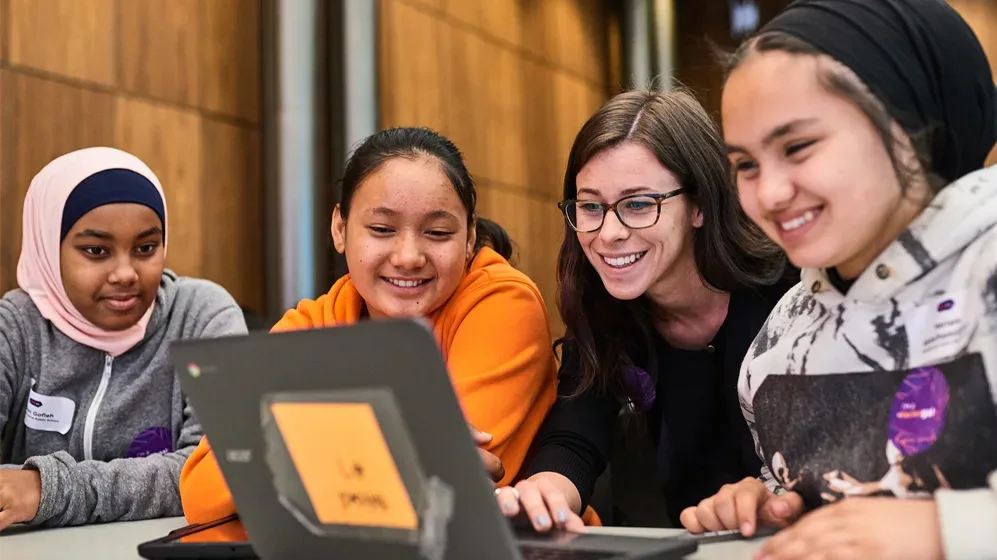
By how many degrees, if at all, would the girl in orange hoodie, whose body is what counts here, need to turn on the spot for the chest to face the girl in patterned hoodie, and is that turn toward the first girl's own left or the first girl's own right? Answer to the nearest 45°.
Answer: approximately 45° to the first girl's own left

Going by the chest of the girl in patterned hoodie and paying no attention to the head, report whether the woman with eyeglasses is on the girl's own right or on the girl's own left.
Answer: on the girl's own right

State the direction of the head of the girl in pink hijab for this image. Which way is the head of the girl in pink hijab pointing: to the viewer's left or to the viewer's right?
to the viewer's right

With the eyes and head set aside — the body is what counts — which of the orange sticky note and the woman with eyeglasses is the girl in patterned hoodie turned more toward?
the orange sticky note

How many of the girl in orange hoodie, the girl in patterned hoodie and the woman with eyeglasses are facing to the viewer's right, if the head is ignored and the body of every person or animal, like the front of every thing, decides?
0

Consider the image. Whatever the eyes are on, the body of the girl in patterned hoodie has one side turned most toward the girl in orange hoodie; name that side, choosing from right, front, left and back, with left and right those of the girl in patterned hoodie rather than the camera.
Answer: right

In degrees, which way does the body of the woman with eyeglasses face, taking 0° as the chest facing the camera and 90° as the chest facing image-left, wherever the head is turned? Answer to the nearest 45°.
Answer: approximately 45°

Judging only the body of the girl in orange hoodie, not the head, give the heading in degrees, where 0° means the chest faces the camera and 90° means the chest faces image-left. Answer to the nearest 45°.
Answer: approximately 0°

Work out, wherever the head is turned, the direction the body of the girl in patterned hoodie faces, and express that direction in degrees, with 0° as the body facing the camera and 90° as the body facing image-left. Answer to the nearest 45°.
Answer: approximately 45°

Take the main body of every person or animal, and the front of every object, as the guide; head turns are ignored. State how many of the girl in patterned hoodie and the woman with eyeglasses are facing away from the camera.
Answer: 0

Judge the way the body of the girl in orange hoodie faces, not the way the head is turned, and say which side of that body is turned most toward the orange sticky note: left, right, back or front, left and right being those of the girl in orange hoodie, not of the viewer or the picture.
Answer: front

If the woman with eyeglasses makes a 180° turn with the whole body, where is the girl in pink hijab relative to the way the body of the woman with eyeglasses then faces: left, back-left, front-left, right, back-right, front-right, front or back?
back-left

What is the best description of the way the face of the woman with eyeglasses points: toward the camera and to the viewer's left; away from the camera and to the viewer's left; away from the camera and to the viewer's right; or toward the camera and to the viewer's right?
toward the camera and to the viewer's left

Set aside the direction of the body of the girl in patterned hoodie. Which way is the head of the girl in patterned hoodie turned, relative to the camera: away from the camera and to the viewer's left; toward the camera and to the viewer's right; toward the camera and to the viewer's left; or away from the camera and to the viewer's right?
toward the camera and to the viewer's left

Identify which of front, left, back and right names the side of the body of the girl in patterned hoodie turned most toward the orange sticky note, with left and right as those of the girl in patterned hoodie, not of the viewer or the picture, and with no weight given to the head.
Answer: front

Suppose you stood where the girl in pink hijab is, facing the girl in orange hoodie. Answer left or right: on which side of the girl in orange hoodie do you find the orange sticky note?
right
